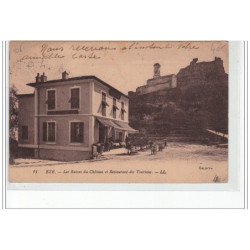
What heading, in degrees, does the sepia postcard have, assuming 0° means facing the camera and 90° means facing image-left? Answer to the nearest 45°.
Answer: approximately 0°
